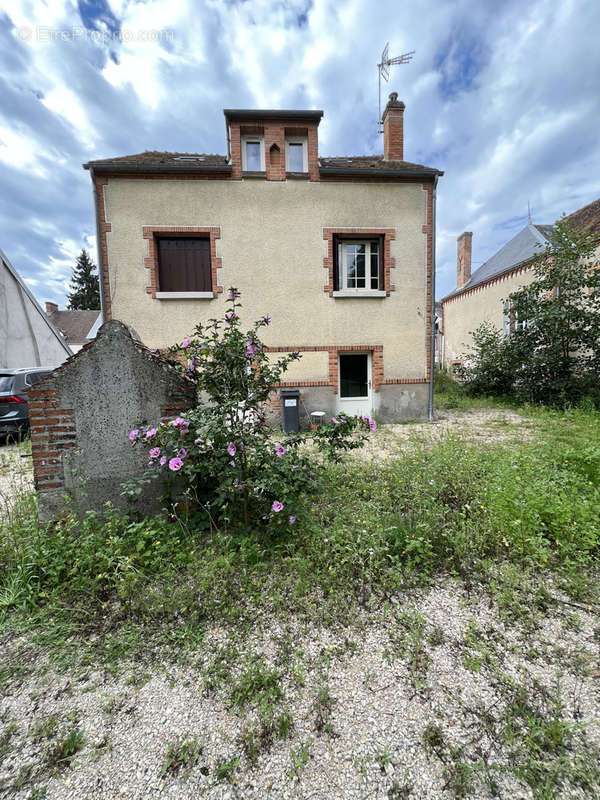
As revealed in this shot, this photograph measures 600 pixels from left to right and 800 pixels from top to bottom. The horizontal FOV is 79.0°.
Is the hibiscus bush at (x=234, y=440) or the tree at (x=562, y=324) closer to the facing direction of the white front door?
the hibiscus bush

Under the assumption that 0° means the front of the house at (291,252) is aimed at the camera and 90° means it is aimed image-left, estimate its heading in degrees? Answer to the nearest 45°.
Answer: approximately 0°

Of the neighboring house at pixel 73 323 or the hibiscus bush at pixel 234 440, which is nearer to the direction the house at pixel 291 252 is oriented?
the hibiscus bush

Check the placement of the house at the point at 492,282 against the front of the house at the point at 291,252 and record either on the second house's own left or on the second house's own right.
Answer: on the second house's own left

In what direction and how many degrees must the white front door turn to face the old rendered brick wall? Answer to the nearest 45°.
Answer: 0° — it already faces it

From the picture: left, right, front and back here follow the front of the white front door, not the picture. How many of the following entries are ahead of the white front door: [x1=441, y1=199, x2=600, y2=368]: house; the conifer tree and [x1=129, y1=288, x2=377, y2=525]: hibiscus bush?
1

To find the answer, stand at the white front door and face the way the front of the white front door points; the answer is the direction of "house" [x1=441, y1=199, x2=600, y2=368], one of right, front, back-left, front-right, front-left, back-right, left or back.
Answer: back-left

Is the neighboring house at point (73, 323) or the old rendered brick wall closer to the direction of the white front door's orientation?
the old rendered brick wall

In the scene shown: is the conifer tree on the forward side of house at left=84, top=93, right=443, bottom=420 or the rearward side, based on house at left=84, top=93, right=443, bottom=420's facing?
on the rearward side

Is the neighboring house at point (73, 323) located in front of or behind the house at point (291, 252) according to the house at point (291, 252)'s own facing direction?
behind

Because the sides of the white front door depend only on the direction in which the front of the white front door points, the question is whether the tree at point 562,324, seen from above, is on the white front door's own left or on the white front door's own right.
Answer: on the white front door's own left
